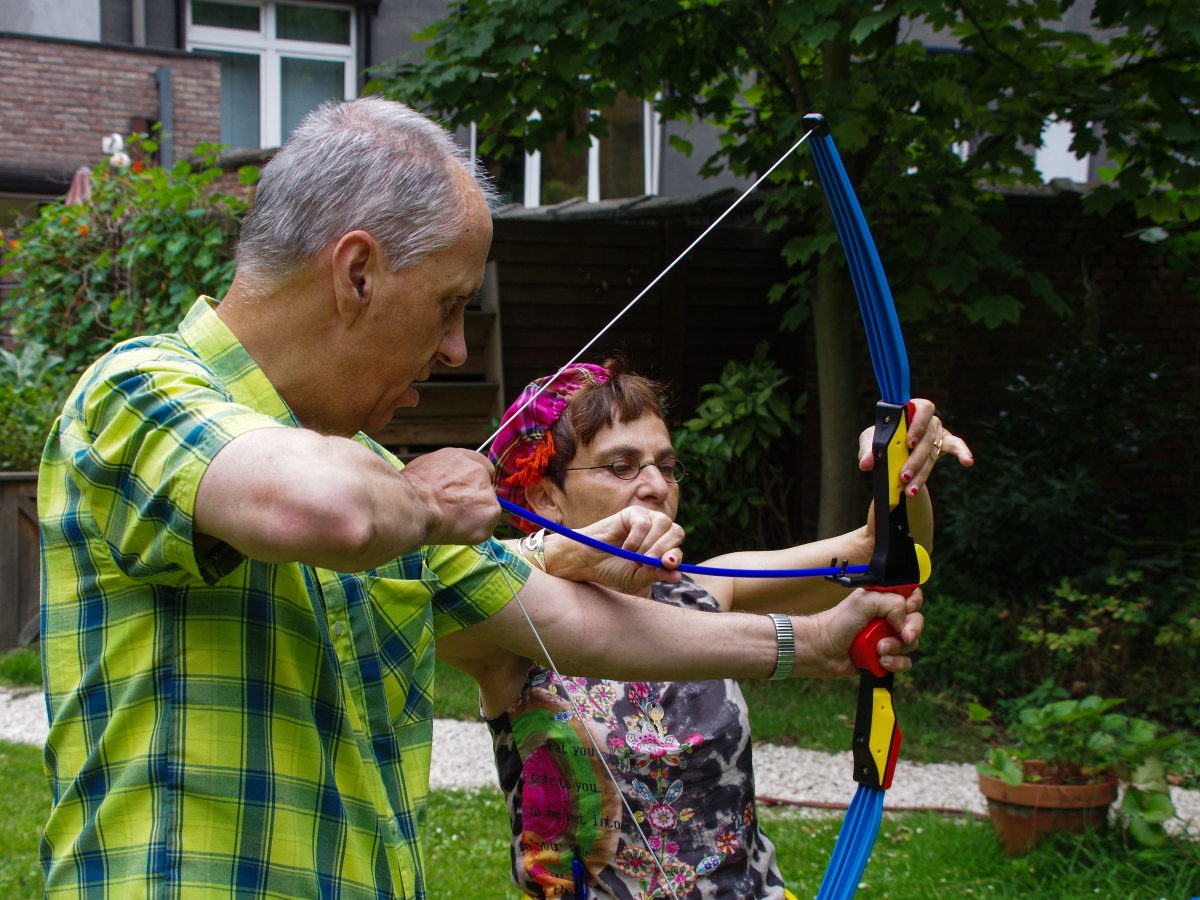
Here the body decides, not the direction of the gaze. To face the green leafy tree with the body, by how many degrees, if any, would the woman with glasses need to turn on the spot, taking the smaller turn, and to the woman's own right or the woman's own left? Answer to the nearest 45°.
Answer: approximately 135° to the woman's own left

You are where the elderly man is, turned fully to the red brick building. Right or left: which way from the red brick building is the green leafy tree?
right

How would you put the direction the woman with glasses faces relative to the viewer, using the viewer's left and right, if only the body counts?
facing the viewer and to the right of the viewer

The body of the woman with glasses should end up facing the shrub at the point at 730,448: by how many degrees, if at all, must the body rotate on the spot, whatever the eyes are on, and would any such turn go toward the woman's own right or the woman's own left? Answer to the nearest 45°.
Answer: approximately 135° to the woman's own left

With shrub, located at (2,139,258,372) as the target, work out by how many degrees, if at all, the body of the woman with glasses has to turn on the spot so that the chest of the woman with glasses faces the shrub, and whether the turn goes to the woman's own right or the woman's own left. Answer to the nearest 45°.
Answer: approximately 180°

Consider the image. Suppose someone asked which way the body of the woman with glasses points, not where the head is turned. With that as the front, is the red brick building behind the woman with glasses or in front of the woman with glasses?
behind

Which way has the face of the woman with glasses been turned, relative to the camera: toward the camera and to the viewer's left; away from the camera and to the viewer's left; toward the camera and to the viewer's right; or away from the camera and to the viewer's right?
toward the camera and to the viewer's right

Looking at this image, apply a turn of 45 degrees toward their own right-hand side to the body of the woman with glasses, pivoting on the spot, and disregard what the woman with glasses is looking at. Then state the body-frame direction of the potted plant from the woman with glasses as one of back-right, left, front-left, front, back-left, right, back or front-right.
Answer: back-left

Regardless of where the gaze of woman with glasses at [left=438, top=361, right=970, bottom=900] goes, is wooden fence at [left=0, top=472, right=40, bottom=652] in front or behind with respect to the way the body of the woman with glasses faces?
behind

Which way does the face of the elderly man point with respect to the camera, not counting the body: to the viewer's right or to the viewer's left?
to the viewer's right

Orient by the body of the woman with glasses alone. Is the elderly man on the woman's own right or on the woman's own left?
on the woman's own right
